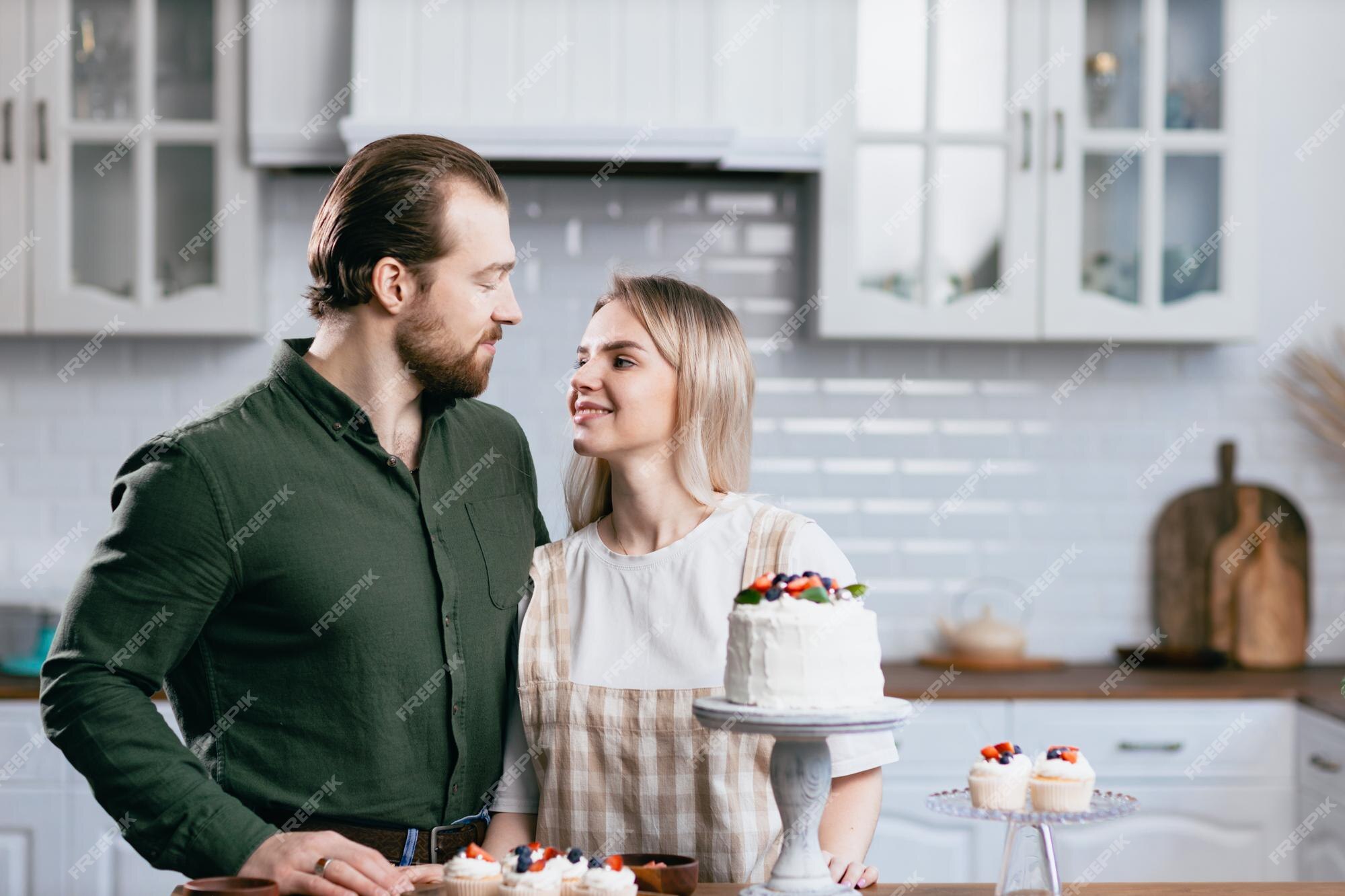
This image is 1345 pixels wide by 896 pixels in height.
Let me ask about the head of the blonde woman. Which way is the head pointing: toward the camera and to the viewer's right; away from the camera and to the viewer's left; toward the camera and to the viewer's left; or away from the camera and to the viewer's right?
toward the camera and to the viewer's left

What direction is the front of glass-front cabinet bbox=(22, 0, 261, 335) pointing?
toward the camera

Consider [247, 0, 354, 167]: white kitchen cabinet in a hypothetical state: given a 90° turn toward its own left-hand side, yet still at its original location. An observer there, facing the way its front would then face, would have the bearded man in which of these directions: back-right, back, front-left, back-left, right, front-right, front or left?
right

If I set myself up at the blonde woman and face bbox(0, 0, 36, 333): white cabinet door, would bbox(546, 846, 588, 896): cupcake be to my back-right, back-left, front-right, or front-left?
back-left

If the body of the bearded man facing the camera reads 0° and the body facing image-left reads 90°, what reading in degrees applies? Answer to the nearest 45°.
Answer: approximately 315°

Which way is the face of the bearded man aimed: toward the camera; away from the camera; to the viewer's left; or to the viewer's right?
to the viewer's right

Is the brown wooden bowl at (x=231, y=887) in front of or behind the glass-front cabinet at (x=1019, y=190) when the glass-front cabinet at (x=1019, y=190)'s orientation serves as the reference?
in front

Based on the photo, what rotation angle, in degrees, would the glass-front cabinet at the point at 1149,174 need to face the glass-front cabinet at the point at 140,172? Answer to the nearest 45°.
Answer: approximately 90° to its right

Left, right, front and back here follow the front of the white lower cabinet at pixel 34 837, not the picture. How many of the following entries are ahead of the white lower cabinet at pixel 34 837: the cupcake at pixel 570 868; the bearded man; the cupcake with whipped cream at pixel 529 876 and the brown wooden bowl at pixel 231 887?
4

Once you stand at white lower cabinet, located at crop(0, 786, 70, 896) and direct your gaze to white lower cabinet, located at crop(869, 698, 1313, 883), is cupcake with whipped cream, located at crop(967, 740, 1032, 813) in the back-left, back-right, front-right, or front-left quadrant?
front-right

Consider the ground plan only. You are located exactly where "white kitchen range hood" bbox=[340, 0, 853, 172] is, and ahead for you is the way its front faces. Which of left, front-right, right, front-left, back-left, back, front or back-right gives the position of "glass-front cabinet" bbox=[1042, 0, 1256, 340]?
left

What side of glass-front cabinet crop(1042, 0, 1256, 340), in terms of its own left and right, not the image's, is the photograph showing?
front

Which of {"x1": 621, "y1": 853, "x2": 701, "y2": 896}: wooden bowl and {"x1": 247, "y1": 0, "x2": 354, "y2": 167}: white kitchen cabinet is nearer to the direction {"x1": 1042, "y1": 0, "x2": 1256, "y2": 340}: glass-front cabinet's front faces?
the wooden bowl

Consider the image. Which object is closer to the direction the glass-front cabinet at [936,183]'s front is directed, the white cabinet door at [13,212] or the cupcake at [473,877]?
the cupcake

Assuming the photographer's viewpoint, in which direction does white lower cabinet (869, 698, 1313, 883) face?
facing the viewer
